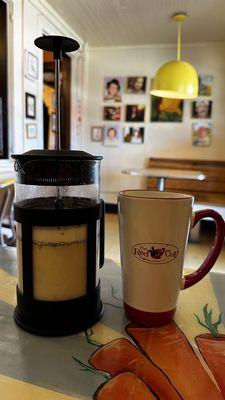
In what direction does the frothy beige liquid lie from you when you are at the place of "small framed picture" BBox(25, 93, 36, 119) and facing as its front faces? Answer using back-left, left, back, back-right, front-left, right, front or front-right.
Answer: front-right

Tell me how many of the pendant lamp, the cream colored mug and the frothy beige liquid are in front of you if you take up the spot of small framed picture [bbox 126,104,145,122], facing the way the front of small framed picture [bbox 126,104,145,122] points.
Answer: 3

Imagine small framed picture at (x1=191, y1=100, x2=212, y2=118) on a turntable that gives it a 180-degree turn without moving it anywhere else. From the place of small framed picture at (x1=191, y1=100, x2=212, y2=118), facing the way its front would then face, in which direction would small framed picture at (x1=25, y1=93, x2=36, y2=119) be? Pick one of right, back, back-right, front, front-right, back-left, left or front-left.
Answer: back-left

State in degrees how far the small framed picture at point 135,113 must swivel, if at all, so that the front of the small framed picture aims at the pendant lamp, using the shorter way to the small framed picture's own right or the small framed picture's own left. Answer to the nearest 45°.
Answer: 0° — it already faces it

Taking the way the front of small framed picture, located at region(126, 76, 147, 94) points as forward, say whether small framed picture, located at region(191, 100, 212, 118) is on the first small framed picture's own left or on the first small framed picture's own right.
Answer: on the first small framed picture's own left

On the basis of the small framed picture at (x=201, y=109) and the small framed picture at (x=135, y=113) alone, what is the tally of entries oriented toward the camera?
2

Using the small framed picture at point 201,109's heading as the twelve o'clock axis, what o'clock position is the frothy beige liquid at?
The frothy beige liquid is roughly at 12 o'clock from the small framed picture.

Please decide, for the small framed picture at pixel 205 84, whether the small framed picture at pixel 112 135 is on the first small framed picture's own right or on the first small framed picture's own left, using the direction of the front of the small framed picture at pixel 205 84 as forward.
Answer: on the first small framed picture's own right

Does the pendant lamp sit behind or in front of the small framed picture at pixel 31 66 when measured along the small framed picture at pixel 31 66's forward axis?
in front

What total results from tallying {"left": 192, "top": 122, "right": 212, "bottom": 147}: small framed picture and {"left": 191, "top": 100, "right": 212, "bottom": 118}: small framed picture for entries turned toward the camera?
2
